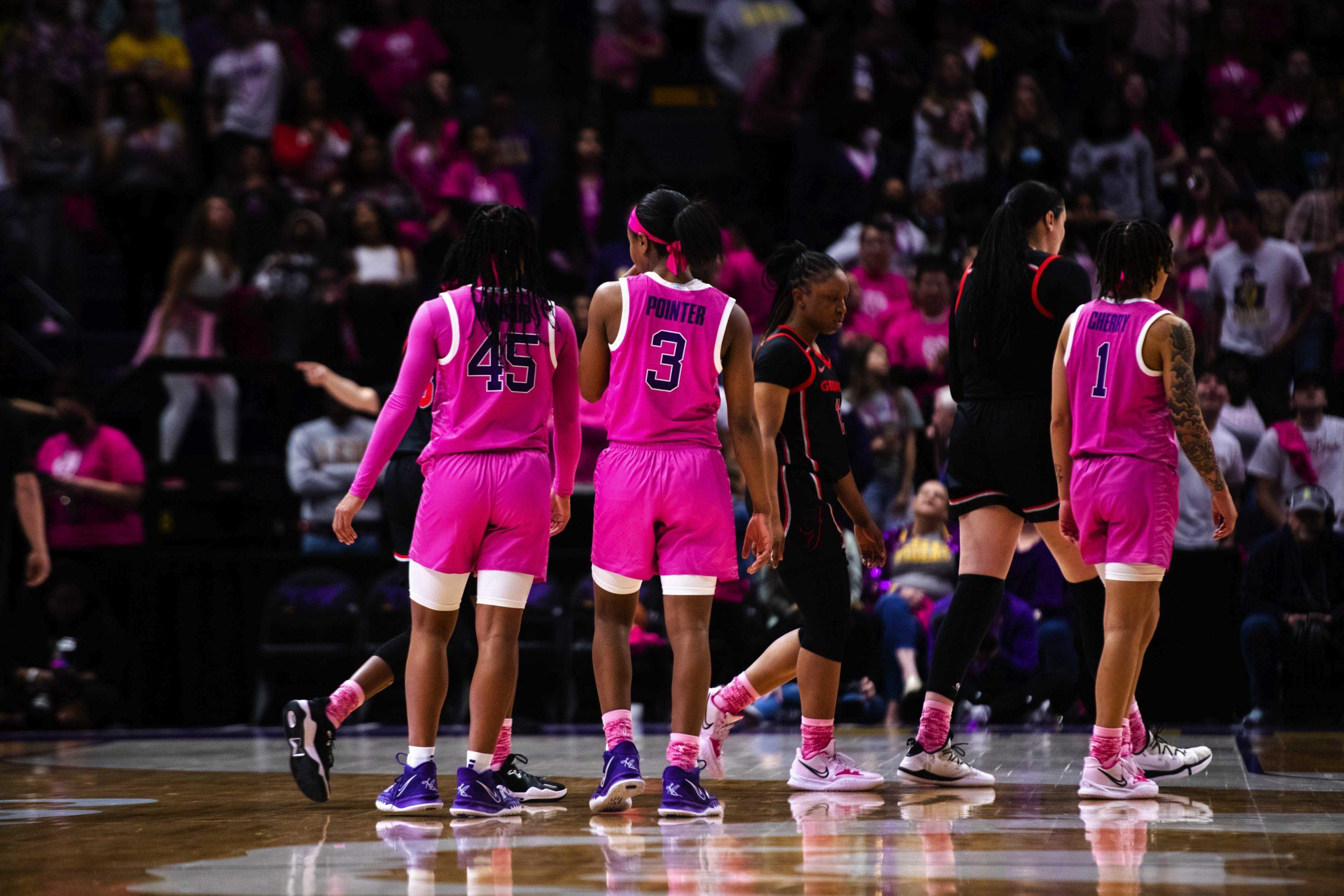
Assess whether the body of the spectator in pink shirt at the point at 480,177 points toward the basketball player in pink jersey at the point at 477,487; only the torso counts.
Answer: yes

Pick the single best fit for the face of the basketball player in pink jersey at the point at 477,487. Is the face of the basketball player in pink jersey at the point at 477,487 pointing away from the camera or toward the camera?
away from the camera

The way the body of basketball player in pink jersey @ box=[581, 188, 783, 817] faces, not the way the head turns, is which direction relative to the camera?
away from the camera

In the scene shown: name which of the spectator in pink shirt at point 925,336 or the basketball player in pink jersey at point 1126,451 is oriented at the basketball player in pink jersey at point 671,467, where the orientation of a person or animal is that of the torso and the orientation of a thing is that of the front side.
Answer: the spectator in pink shirt

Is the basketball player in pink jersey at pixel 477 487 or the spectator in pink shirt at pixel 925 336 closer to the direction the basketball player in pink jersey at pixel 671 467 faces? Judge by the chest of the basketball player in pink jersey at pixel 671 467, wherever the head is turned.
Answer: the spectator in pink shirt

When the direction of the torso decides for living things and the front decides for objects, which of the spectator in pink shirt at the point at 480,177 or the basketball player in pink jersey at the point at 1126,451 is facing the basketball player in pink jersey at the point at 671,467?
the spectator in pink shirt

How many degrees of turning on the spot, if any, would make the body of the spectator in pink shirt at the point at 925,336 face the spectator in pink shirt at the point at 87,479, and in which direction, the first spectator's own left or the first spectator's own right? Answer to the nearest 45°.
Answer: approximately 90° to the first spectator's own right

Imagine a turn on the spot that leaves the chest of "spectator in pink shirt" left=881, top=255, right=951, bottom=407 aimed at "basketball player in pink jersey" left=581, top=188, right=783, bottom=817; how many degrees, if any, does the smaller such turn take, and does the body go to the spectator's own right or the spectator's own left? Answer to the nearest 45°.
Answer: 0° — they already face them

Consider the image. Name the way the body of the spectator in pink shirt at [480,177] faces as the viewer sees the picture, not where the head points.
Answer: toward the camera

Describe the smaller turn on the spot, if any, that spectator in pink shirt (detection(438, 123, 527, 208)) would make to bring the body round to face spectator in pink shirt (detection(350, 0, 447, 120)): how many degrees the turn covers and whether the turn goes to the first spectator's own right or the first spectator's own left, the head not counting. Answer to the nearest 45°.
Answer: approximately 135° to the first spectator's own right

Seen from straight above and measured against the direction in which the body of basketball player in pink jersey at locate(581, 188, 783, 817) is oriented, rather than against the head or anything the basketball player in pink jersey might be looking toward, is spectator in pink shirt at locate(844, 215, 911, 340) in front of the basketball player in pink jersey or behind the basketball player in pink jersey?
in front

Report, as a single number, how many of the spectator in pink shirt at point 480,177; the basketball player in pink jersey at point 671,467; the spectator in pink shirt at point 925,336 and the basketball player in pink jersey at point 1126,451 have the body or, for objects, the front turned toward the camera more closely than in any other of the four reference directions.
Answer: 2

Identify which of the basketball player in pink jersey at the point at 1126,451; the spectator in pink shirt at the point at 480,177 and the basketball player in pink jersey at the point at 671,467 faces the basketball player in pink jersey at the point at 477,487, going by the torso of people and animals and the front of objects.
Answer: the spectator in pink shirt

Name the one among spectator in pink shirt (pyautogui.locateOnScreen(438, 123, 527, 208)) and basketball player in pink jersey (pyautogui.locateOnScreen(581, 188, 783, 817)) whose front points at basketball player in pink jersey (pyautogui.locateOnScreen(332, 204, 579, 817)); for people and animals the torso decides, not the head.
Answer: the spectator in pink shirt

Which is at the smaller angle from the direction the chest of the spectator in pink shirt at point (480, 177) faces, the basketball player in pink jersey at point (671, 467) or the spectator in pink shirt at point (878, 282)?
the basketball player in pink jersey
